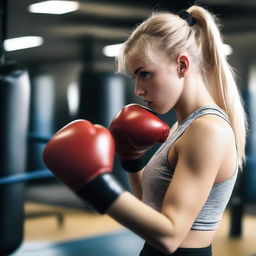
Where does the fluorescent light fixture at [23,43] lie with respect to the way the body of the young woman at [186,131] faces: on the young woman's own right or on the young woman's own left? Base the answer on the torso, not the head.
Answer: on the young woman's own right

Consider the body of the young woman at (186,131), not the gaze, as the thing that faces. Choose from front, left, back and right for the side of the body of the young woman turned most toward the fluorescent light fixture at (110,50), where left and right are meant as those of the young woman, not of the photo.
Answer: right

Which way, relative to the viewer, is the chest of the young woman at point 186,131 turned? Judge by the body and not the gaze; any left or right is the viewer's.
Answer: facing to the left of the viewer

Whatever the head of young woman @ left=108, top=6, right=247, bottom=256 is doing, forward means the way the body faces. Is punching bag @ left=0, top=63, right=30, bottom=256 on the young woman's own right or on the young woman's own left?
on the young woman's own right

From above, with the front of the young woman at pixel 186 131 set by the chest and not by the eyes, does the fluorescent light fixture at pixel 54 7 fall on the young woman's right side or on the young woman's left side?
on the young woman's right side
